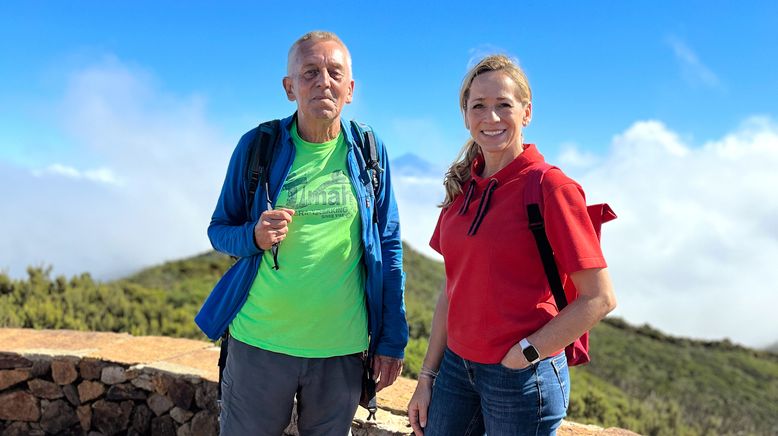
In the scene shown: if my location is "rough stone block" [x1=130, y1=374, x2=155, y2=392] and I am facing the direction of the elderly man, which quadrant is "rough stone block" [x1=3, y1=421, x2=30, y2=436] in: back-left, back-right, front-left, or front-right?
back-right

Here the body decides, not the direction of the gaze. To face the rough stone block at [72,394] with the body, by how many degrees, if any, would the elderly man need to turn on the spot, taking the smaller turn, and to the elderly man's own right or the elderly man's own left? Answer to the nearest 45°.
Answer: approximately 135° to the elderly man's own right

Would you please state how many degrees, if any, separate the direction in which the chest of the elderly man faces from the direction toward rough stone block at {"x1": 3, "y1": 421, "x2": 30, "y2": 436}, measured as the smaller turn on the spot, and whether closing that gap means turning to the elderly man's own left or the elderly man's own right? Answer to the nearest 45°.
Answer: approximately 135° to the elderly man's own right

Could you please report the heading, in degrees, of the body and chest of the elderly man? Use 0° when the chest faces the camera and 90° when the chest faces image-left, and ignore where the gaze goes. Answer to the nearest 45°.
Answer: approximately 0°
